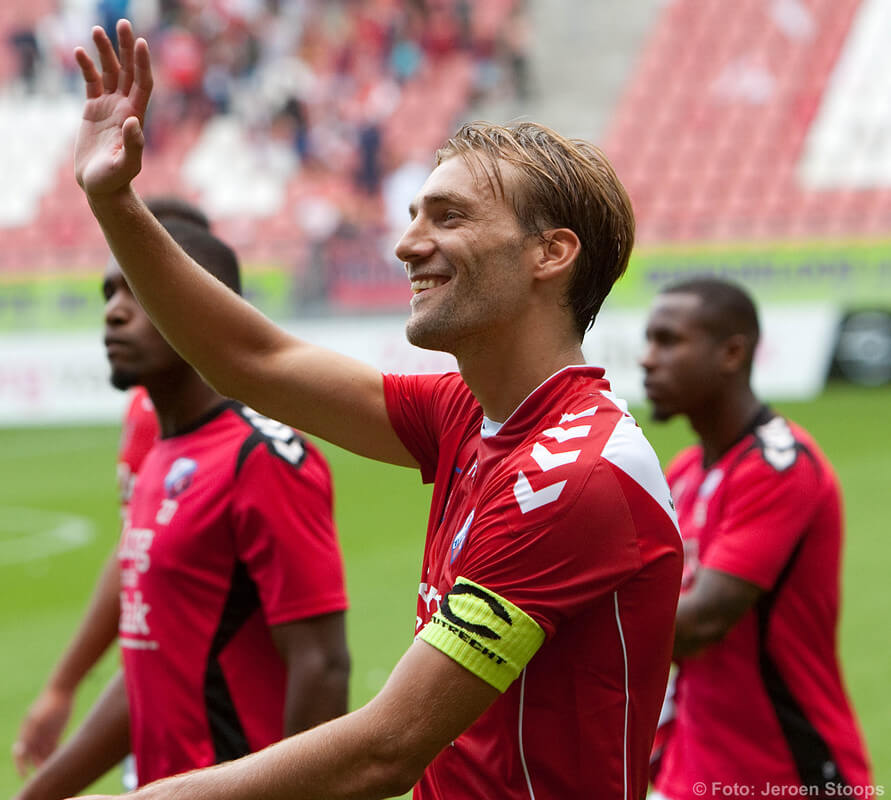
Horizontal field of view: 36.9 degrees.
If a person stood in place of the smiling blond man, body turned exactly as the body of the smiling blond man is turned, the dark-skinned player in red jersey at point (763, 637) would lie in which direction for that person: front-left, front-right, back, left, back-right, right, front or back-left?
back-right

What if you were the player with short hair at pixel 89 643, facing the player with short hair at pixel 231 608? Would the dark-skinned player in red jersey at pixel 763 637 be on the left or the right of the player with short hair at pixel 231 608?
left

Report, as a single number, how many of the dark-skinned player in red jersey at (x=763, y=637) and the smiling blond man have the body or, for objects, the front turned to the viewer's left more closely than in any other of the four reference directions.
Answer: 2

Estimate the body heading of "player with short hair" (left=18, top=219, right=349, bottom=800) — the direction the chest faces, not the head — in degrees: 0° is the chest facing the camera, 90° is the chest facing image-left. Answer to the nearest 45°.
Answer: approximately 45°

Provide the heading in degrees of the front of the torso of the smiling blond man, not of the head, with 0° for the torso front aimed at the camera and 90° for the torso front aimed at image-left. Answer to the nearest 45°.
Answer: approximately 90°

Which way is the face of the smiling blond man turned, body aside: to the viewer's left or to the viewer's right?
to the viewer's left

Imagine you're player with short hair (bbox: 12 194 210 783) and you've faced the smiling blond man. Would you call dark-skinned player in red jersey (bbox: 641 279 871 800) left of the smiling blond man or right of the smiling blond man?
left

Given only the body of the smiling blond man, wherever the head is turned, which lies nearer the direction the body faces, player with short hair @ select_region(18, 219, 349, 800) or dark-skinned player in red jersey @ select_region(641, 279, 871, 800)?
the player with short hair

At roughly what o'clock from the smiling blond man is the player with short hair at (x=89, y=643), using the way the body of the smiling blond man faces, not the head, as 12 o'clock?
The player with short hair is roughly at 2 o'clock from the smiling blond man.

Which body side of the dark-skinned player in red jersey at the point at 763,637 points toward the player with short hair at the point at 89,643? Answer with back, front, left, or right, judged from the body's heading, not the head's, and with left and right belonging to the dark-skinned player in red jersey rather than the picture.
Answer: front

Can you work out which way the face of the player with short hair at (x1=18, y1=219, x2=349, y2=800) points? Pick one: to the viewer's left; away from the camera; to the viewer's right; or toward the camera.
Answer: to the viewer's left

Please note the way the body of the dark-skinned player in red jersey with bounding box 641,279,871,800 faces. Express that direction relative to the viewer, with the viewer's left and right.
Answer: facing to the left of the viewer

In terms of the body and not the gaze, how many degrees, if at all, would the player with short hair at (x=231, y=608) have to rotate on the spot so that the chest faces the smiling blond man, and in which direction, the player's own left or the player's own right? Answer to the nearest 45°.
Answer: approximately 90° to the player's own left

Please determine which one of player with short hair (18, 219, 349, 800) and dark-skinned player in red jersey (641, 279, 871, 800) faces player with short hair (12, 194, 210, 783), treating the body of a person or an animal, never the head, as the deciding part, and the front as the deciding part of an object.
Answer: the dark-skinned player in red jersey

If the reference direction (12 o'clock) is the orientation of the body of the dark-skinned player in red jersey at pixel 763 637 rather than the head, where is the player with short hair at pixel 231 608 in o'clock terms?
The player with short hair is roughly at 11 o'clock from the dark-skinned player in red jersey.
